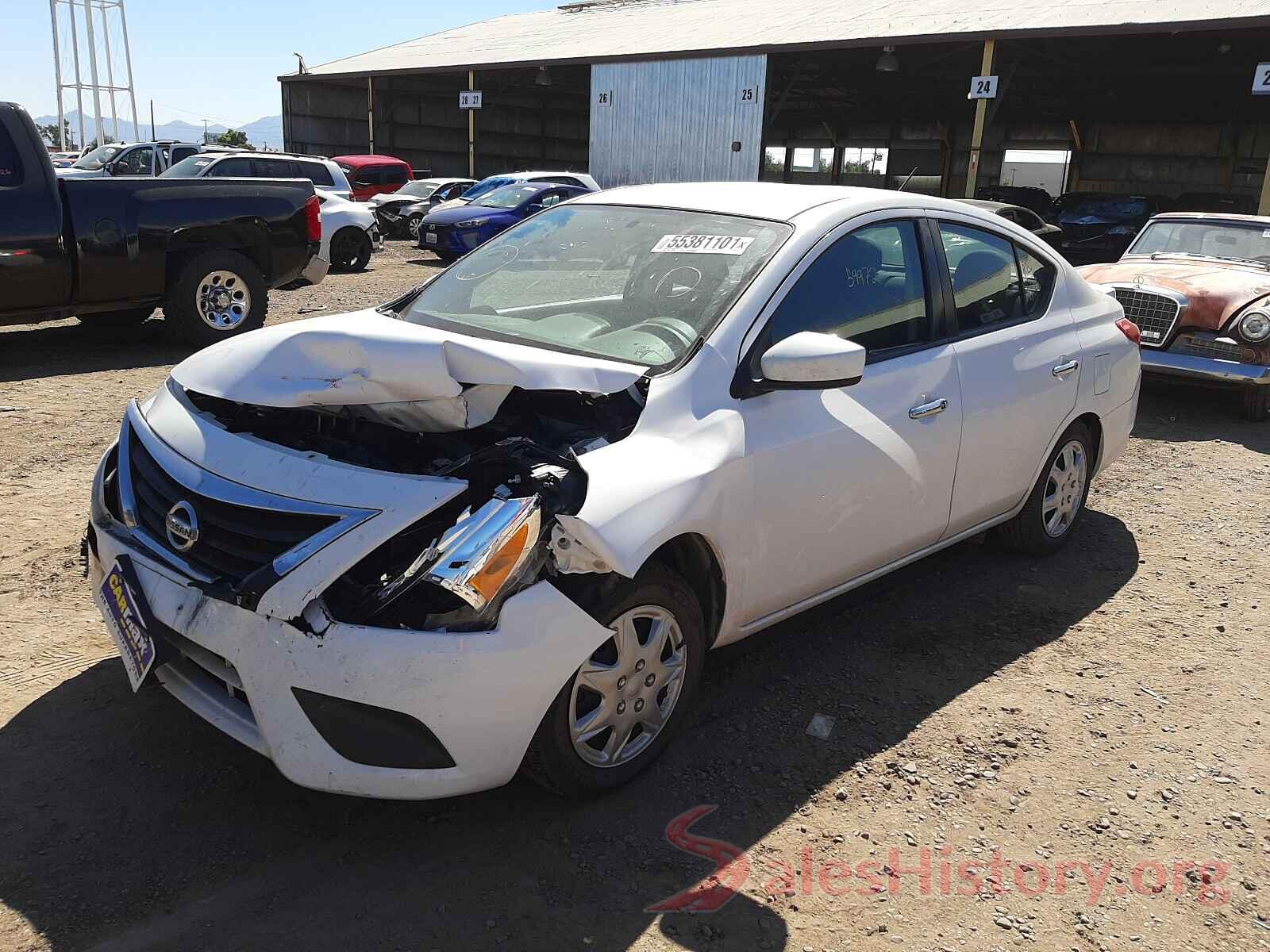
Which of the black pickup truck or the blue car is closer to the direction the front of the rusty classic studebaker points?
the black pickup truck

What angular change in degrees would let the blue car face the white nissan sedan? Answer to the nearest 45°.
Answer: approximately 45° to its left

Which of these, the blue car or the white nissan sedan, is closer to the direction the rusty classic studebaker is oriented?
the white nissan sedan

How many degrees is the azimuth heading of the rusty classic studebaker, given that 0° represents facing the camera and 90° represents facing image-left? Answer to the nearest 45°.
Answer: approximately 45°

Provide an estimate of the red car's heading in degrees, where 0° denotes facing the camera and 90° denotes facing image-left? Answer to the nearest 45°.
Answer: approximately 45°

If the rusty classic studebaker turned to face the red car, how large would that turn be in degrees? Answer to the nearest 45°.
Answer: approximately 90° to its right

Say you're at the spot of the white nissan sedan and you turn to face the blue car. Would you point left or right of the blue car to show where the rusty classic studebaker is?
right

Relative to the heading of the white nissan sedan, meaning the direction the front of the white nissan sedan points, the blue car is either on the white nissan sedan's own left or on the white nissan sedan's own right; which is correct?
on the white nissan sedan's own right

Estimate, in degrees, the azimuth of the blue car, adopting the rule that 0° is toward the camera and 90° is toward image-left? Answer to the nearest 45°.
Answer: approximately 45°

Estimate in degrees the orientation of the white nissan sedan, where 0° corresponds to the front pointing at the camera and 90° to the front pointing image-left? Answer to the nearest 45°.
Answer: approximately 45°
